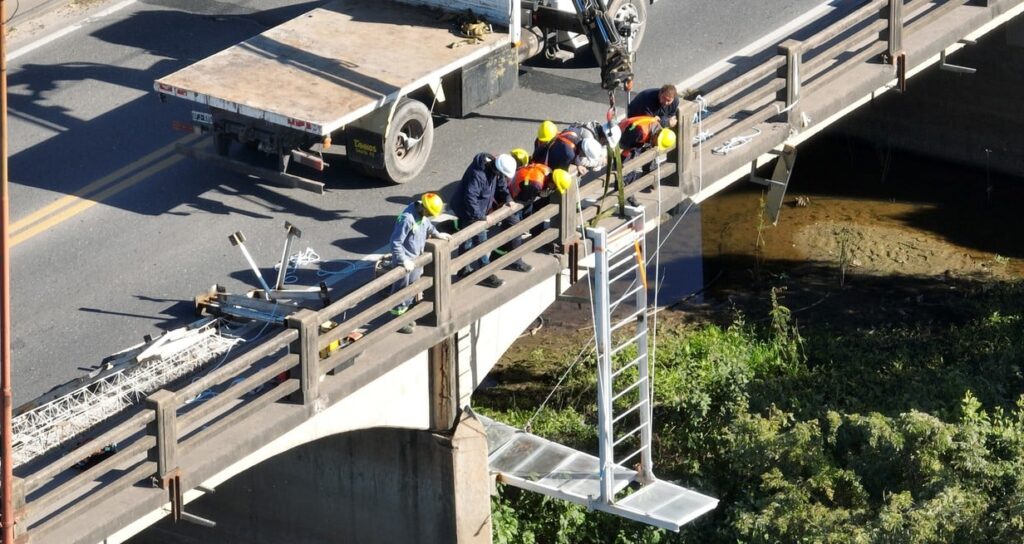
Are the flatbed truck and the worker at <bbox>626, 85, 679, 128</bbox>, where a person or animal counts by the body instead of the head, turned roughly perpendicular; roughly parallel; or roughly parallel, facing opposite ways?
roughly perpendicular

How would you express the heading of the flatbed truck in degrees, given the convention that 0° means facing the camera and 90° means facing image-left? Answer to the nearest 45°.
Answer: approximately 225°

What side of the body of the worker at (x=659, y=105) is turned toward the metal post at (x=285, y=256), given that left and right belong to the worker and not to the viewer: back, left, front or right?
right

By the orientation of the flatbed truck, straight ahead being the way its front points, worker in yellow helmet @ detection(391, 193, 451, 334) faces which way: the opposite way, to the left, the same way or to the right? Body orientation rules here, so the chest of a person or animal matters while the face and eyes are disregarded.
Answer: to the right

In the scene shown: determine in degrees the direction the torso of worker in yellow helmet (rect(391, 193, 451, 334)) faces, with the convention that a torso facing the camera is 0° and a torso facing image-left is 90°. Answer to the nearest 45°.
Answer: approximately 315°

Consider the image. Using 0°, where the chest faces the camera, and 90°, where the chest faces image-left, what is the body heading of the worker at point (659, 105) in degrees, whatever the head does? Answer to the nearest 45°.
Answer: approximately 315°

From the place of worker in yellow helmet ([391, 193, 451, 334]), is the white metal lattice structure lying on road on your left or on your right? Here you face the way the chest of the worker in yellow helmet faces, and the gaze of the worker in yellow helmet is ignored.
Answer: on your right

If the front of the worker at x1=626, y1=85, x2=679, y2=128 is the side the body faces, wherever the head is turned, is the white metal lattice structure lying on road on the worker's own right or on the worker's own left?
on the worker's own right

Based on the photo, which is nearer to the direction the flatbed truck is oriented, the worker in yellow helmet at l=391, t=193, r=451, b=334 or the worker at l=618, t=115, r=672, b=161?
the worker

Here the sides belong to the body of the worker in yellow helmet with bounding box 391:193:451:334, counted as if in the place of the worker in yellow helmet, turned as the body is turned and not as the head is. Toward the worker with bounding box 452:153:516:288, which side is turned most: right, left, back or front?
left

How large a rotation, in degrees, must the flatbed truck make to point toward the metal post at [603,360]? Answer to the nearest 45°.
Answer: approximately 90° to its right

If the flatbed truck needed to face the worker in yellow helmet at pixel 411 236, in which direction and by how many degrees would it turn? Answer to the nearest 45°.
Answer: approximately 135° to its right
